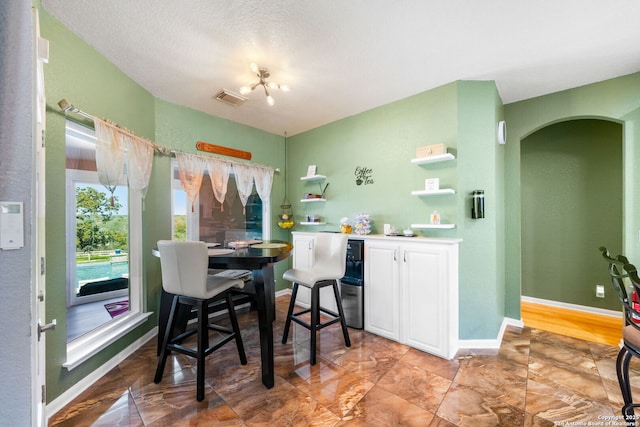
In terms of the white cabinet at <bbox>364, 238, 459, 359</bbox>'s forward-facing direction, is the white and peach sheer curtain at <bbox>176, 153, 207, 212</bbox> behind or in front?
in front

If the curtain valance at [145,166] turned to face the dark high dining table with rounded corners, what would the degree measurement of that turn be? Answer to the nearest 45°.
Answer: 0° — it already faces it

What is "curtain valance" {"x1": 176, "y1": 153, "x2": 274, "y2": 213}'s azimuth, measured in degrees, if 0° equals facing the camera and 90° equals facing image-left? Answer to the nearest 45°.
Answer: approximately 315°

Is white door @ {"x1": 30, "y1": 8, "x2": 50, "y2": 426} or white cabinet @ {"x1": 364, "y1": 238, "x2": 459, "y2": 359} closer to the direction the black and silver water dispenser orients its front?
the white door

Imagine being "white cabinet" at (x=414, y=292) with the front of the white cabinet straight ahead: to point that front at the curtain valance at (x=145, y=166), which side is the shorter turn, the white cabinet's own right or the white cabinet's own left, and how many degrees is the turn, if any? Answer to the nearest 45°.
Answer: approximately 45° to the white cabinet's own right

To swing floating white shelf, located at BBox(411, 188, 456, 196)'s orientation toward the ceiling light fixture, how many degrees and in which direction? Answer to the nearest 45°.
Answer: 0° — it already faces it

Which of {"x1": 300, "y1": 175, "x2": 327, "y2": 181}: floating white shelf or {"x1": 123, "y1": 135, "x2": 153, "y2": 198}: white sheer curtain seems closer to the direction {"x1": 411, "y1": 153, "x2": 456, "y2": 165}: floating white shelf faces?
the white sheer curtain
